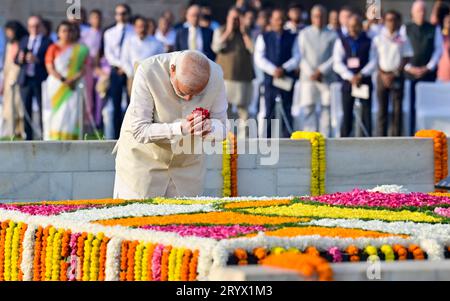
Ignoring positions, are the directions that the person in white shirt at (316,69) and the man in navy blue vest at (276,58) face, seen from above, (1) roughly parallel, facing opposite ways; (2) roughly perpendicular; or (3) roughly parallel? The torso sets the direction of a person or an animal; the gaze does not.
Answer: roughly parallel

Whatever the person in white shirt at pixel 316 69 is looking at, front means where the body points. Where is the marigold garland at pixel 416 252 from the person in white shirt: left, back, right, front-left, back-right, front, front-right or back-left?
front

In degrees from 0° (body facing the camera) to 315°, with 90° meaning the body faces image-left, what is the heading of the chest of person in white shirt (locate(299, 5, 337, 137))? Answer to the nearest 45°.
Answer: approximately 0°

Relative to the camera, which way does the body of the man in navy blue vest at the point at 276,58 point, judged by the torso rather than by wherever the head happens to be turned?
toward the camera

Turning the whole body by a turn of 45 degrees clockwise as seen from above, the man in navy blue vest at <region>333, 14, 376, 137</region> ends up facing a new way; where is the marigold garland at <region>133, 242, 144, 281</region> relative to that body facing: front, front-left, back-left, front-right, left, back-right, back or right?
front-left

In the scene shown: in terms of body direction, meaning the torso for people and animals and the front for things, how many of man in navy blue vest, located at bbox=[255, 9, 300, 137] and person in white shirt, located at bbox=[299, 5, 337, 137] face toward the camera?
2

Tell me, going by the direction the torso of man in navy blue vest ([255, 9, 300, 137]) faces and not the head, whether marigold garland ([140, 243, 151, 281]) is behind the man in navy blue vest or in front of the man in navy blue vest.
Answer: in front

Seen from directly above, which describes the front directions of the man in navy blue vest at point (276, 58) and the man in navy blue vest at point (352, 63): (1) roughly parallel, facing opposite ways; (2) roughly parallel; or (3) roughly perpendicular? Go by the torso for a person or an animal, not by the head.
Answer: roughly parallel

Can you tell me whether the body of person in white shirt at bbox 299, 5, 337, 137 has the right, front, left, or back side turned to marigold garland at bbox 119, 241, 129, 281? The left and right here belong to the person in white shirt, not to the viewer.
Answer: front

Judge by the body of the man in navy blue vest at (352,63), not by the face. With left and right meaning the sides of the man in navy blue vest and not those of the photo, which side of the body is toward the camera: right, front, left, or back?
front

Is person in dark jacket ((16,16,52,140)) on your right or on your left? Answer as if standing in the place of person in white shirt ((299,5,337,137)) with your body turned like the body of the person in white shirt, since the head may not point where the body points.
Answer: on your right

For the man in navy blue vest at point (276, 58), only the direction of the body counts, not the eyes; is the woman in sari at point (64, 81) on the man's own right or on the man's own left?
on the man's own right

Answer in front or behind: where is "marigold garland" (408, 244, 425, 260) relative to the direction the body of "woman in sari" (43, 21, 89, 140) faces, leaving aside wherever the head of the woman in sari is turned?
in front
